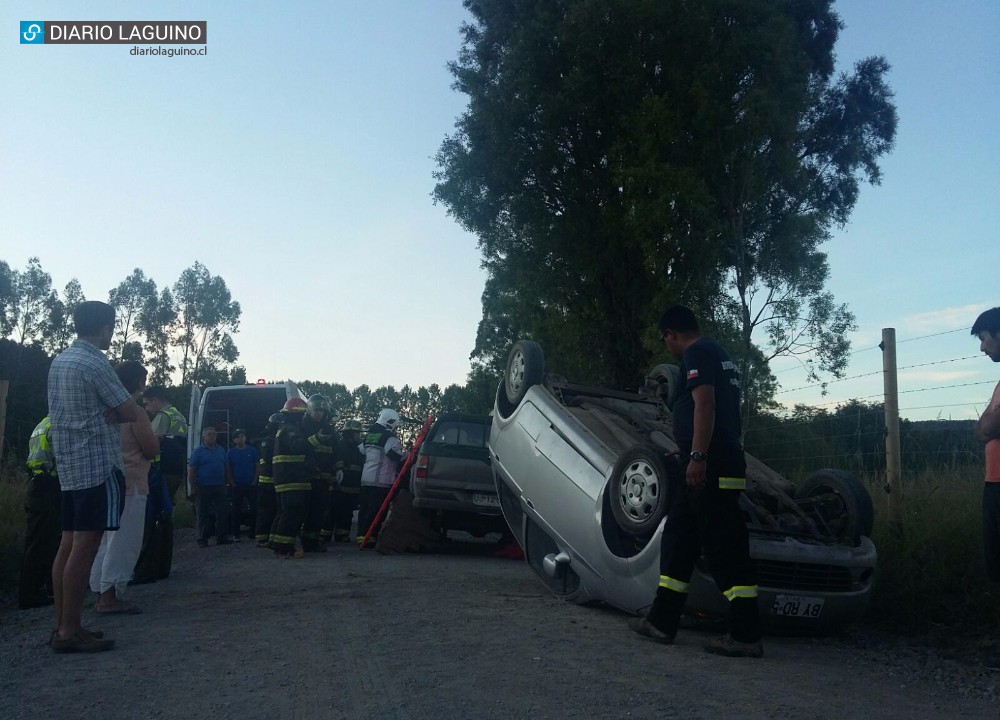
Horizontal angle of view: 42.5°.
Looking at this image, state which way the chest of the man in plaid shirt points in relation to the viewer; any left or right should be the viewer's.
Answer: facing away from the viewer and to the right of the viewer

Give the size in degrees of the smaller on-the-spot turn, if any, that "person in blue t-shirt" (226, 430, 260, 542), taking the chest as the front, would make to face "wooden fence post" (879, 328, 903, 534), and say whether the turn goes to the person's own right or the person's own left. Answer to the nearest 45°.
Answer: approximately 45° to the person's own left

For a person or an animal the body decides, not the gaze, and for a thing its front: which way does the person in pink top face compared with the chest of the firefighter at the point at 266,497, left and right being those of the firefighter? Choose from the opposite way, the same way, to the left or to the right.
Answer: the same way

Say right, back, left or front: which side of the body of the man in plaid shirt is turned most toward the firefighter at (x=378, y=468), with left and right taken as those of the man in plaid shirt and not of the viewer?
front

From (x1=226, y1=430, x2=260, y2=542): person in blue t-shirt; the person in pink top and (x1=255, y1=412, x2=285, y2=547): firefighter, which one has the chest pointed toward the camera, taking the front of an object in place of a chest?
the person in blue t-shirt

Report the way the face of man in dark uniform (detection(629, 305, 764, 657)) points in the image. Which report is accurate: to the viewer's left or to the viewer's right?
to the viewer's left

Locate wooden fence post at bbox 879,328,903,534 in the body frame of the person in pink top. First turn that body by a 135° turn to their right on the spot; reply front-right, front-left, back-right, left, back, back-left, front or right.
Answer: back-left

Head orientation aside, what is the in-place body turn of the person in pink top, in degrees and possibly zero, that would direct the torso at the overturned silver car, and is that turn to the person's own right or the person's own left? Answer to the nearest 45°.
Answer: approximately 45° to the person's own right

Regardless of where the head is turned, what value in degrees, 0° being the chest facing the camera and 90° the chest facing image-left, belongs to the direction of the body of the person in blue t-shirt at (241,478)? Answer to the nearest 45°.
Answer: approximately 0°

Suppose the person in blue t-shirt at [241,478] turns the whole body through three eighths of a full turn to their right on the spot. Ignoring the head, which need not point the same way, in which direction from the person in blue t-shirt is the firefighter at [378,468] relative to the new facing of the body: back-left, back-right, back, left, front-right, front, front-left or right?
back
